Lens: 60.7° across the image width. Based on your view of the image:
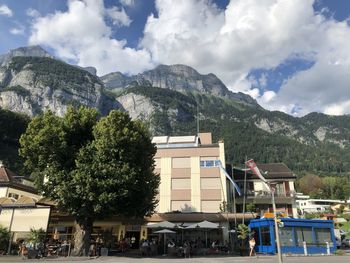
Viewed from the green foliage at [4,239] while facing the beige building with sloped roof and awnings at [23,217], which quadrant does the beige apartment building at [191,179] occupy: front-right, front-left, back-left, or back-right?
front-right

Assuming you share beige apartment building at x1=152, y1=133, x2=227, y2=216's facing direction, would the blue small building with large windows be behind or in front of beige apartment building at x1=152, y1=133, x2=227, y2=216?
in front

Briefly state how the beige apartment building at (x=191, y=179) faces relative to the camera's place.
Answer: facing the viewer

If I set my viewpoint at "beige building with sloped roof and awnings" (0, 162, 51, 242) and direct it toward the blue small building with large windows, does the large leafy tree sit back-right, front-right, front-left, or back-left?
front-right

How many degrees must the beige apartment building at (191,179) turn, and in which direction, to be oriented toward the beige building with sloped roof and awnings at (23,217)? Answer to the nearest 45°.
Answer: approximately 45° to its right

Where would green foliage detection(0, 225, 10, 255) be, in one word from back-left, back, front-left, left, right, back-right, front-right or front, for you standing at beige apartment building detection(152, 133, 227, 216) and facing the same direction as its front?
front-right
